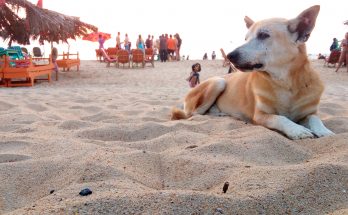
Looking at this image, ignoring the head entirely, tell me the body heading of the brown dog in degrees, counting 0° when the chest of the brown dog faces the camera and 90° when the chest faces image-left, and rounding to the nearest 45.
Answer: approximately 315°

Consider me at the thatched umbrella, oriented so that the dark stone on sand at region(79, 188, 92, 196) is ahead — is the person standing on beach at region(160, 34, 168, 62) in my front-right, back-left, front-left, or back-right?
back-left

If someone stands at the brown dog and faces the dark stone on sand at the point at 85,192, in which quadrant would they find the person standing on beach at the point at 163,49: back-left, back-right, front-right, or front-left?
back-right

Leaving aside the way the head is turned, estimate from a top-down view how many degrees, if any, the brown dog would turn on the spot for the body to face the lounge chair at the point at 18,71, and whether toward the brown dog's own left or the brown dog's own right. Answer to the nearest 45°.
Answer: approximately 180°

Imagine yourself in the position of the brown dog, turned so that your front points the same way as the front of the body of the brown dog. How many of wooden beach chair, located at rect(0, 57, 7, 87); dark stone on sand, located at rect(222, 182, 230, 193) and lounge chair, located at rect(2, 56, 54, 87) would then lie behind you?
2

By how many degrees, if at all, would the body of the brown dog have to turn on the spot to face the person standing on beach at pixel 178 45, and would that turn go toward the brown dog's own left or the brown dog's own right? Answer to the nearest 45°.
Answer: approximately 135° to the brown dog's own left

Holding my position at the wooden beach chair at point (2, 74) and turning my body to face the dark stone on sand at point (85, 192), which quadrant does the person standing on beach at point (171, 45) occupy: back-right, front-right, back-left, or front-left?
back-left

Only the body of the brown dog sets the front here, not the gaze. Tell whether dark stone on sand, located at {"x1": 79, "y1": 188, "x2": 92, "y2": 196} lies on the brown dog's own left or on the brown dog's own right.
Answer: on the brown dog's own right

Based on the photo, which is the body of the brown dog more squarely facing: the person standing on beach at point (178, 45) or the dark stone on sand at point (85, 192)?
the dark stone on sand

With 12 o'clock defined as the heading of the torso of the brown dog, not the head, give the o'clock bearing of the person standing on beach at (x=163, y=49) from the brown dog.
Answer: The person standing on beach is roughly at 7 o'clock from the brown dog.

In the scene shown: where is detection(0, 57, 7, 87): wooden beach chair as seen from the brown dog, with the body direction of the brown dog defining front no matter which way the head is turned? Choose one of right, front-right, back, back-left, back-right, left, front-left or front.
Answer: back

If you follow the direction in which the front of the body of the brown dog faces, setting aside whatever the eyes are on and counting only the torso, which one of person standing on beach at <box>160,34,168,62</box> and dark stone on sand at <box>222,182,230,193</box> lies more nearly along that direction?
the dark stone on sand
